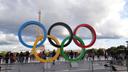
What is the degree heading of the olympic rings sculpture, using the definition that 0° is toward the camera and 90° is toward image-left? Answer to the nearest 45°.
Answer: approximately 315°
